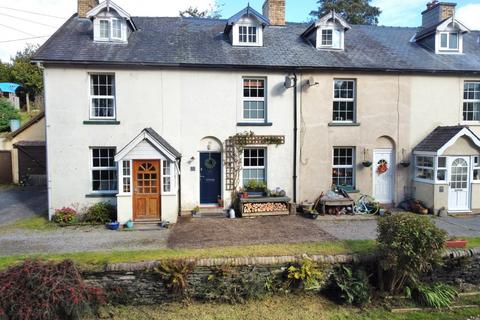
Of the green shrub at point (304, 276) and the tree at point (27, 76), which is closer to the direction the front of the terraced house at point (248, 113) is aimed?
the green shrub

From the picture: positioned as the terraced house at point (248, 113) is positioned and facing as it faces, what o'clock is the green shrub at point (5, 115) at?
The green shrub is roughly at 4 o'clock from the terraced house.

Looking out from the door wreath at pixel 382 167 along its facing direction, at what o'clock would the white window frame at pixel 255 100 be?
The white window frame is roughly at 2 o'clock from the door wreath.

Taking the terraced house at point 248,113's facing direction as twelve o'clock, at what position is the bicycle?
The bicycle is roughly at 9 o'clock from the terraced house.

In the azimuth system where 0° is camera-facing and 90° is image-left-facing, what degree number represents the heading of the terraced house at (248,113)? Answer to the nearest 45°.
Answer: approximately 0°

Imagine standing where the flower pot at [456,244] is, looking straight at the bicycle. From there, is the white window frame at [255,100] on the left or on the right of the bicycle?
left

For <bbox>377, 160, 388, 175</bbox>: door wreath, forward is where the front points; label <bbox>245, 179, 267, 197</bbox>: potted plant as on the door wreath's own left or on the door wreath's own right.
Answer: on the door wreath's own right

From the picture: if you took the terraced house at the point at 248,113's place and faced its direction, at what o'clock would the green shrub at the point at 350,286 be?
The green shrub is roughly at 11 o'clock from the terraced house.
